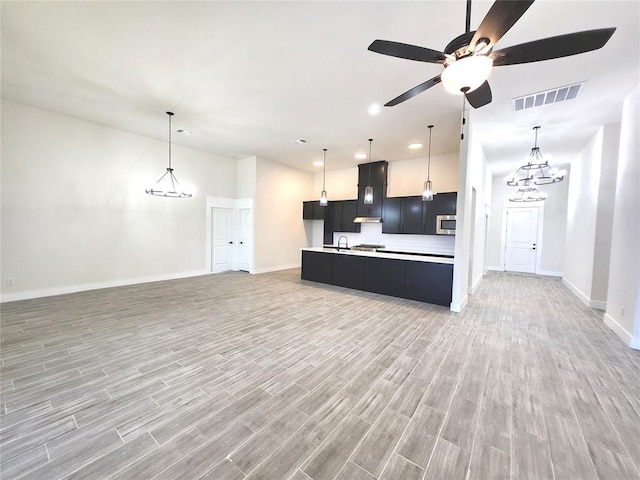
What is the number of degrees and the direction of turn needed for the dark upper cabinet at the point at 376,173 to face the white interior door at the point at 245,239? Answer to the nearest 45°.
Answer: approximately 45° to its right

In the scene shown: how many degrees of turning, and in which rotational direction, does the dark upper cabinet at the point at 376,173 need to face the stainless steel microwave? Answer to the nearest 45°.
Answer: approximately 90° to its left

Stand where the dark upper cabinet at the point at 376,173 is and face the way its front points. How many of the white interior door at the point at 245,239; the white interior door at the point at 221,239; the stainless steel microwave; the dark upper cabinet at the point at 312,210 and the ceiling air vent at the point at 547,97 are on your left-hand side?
2

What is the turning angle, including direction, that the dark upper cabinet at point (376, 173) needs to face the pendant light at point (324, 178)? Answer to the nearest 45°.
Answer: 0° — it already faces it

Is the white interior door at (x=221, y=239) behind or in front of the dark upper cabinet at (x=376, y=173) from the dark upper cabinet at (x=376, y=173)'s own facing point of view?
in front

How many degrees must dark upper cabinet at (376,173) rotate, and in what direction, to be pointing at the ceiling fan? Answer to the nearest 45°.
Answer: approximately 45° to its left

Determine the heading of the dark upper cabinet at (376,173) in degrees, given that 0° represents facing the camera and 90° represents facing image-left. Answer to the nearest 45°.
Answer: approximately 45°

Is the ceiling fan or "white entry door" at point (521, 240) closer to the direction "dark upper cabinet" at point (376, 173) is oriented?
the ceiling fan

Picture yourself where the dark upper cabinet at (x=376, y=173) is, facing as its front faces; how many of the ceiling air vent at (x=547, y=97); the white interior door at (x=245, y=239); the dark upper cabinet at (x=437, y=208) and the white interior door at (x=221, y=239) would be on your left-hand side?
2

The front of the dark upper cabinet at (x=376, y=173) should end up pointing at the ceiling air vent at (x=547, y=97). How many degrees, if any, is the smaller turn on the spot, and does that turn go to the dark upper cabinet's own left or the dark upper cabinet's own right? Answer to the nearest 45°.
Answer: approximately 90° to the dark upper cabinet's own left
